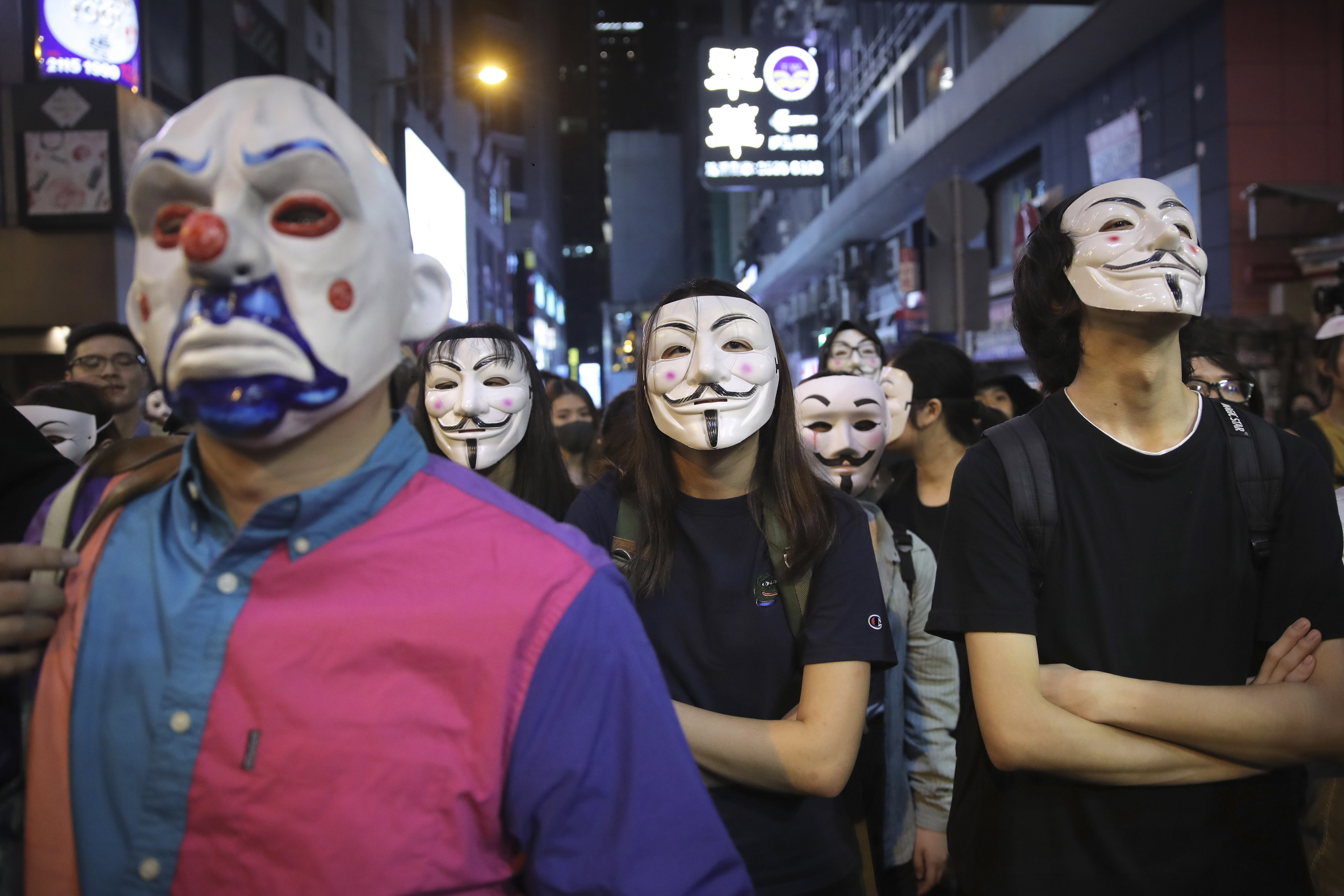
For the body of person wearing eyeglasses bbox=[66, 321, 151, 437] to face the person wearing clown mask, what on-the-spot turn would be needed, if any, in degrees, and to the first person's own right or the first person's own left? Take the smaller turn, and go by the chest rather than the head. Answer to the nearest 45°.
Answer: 0° — they already face them

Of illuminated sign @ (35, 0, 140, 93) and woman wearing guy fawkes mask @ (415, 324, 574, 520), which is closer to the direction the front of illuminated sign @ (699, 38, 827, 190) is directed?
the woman wearing guy fawkes mask

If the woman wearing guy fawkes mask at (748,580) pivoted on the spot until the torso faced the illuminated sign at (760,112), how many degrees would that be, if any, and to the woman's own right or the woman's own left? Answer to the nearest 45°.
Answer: approximately 180°

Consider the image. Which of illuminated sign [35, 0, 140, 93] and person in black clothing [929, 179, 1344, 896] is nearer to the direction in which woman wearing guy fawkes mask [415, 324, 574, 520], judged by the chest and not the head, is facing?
the person in black clothing

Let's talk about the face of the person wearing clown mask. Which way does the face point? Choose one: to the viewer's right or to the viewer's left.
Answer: to the viewer's left
